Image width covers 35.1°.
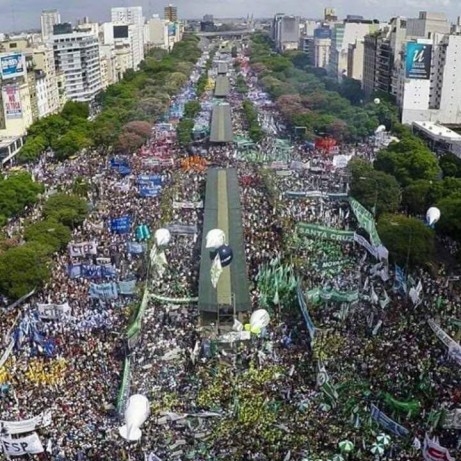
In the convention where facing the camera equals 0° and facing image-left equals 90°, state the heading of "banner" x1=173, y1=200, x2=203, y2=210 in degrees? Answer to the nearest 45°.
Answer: approximately 0°

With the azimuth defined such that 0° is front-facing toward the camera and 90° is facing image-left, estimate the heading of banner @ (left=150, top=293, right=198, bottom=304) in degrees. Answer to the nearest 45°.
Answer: approximately 0°

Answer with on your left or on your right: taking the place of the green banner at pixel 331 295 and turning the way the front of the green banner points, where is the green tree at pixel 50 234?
on your right

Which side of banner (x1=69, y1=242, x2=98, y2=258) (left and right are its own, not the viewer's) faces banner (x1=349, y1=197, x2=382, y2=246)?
left

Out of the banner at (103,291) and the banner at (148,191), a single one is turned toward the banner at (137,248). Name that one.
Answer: the banner at (148,191)

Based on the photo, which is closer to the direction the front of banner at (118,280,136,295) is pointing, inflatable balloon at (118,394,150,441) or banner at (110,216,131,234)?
the inflatable balloon

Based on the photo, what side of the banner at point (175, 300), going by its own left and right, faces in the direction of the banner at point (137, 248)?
back

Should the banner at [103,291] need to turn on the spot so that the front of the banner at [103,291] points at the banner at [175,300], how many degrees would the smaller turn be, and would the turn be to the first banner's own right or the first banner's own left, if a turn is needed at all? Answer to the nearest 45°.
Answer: approximately 45° to the first banner's own left

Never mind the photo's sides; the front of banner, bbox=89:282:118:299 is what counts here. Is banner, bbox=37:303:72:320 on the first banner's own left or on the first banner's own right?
on the first banner's own right
